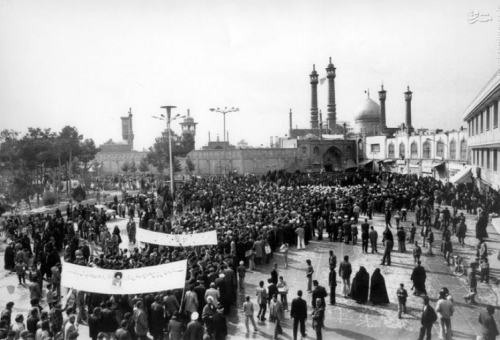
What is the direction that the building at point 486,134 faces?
to the viewer's left

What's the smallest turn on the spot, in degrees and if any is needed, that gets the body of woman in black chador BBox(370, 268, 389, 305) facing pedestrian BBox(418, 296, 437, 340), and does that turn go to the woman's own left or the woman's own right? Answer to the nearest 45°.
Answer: approximately 135° to the woman's own right

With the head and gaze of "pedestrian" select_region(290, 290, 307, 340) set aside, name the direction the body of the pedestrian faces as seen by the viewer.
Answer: away from the camera

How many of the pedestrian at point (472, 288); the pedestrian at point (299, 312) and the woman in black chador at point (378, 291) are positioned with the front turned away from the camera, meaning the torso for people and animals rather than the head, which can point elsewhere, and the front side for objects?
2

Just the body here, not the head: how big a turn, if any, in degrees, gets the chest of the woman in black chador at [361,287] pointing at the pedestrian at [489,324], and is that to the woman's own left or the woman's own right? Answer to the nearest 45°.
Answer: approximately 135° to the woman's own right

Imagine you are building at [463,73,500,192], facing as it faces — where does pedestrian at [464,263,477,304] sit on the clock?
The pedestrian is roughly at 9 o'clock from the building.

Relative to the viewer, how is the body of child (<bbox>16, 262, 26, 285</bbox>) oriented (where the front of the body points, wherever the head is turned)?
away from the camera

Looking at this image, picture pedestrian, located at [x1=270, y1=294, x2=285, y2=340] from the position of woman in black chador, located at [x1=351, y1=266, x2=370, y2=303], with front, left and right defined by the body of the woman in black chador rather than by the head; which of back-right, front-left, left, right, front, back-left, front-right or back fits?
back-left

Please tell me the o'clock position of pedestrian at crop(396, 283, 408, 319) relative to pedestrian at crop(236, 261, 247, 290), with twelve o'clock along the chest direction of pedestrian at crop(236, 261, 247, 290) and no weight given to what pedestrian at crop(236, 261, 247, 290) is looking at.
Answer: pedestrian at crop(396, 283, 408, 319) is roughly at 4 o'clock from pedestrian at crop(236, 261, 247, 290).

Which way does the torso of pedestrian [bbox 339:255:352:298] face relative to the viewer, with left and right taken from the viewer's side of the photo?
facing away from the viewer

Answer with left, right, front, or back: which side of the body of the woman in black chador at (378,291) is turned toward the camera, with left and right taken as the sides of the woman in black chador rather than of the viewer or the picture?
back

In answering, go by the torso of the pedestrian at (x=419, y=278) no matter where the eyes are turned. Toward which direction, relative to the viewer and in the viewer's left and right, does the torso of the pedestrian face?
facing away from the viewer

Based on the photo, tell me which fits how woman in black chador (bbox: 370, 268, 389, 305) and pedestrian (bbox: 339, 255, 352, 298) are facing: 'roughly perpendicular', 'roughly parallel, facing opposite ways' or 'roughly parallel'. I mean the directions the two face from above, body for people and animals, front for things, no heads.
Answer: roughly parallel

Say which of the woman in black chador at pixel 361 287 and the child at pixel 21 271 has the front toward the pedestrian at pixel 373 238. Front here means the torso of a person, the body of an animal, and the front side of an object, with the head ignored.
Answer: the woman in black chador

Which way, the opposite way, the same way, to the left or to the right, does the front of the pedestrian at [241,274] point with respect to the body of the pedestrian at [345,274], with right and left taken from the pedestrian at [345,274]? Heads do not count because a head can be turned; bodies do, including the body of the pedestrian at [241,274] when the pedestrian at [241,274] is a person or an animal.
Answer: the same way

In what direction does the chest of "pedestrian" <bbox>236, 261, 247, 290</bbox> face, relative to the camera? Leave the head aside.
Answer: away from the camera
